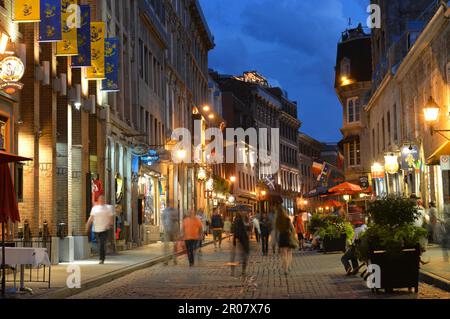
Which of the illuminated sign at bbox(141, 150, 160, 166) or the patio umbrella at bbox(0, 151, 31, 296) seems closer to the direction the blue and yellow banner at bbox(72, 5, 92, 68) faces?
the patio umbrella

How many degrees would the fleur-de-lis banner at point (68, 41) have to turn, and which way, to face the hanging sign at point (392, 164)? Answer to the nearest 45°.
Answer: approximately 135° to its left

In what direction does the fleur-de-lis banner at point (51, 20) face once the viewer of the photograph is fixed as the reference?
facing the viewer

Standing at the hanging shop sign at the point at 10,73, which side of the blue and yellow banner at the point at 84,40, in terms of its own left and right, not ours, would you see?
front

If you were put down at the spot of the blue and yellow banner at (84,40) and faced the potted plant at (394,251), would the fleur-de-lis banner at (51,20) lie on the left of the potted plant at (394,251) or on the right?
right

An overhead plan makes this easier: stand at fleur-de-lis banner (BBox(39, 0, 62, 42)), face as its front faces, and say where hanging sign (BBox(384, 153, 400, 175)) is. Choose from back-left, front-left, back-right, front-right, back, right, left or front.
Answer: back-left

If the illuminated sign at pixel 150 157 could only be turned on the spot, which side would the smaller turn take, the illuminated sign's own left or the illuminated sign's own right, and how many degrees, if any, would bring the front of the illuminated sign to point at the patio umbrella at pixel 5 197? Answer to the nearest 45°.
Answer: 0° — it already faces it

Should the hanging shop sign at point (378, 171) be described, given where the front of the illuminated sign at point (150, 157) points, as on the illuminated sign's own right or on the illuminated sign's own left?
on the illuminated sign's own left

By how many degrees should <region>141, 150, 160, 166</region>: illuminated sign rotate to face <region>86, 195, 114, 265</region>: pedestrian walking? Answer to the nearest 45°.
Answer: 0° — it already faces them

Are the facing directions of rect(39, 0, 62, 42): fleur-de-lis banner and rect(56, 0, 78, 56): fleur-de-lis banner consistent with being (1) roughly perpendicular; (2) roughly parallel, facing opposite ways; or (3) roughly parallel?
roughly parallel

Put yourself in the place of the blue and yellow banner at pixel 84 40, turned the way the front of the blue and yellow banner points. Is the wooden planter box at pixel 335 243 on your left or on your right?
on your left
